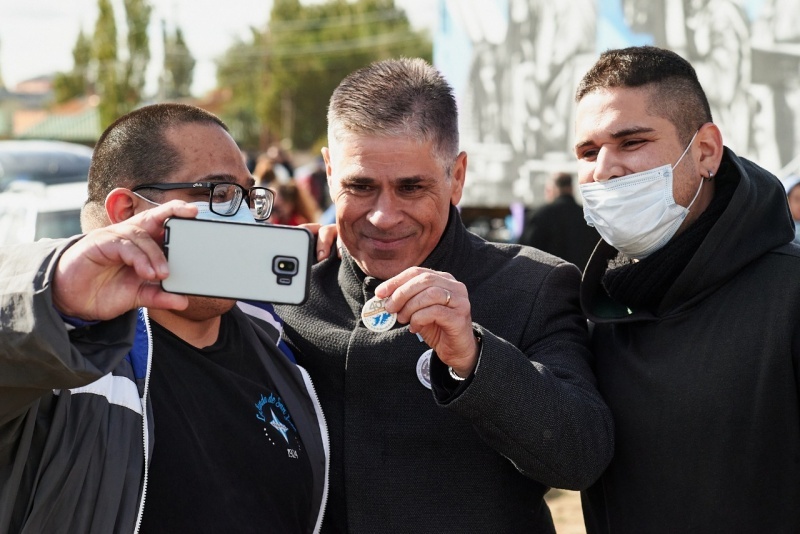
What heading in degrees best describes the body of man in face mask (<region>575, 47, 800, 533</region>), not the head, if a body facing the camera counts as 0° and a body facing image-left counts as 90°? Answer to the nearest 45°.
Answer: approximately 45°

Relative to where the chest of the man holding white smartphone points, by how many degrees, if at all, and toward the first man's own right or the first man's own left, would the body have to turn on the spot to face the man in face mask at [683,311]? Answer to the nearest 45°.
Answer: approximately 45° to the first man's own left

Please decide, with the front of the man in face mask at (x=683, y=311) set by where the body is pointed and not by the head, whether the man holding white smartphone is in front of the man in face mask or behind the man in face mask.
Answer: in front

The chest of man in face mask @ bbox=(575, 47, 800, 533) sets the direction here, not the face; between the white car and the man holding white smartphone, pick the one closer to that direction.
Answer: the man holding white smartphone

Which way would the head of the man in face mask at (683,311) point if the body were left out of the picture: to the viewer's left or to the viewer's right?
to the viewer's left

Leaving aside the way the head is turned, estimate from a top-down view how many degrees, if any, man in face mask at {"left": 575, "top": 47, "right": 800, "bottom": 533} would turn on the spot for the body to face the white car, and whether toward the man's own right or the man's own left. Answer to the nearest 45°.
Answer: approximately 90° to the man's own right

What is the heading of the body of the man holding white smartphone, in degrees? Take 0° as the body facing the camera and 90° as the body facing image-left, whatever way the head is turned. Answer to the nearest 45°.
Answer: approximately 315°

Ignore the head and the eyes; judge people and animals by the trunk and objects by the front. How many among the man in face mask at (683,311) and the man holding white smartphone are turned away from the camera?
0
